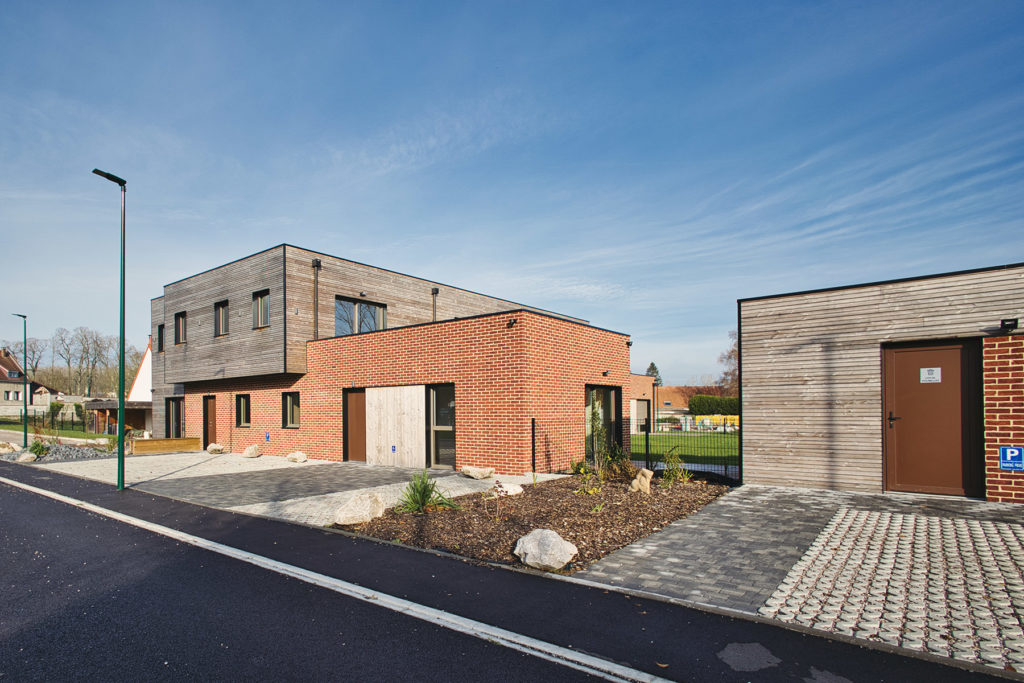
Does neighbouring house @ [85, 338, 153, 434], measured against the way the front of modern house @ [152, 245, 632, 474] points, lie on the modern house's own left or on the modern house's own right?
on the modern house's own right

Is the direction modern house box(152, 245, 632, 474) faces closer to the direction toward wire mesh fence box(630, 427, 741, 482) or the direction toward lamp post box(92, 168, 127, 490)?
the lamp post

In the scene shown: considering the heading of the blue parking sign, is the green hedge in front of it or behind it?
behind

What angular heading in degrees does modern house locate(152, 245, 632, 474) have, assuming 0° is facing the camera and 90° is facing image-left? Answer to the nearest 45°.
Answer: approximately 45°

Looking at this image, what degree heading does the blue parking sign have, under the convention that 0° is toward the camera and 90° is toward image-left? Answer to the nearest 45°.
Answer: approximately 0°

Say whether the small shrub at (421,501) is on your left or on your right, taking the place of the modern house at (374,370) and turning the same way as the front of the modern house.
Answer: on your left
